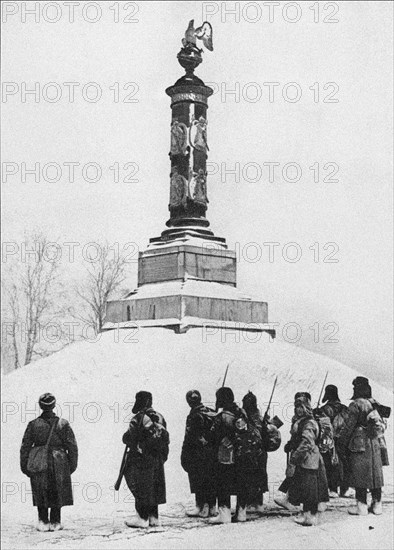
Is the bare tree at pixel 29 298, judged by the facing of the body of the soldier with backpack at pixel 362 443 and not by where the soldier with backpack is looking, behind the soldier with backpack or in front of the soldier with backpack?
in front

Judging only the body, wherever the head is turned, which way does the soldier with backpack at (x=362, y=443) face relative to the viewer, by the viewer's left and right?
facing away from the viewer and to the left of the viewer

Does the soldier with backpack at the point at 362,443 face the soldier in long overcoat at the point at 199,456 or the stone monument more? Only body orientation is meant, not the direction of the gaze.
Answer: the stone monument

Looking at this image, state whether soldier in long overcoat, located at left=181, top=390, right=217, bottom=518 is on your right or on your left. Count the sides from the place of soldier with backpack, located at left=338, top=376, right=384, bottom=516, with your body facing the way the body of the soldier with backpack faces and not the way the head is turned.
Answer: on your left

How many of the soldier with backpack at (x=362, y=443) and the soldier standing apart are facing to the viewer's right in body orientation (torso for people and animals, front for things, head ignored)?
0

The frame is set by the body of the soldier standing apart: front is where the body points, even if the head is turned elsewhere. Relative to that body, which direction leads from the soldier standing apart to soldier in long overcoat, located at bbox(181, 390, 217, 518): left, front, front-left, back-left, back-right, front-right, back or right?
right

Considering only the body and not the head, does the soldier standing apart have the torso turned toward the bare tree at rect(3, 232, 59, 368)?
yes

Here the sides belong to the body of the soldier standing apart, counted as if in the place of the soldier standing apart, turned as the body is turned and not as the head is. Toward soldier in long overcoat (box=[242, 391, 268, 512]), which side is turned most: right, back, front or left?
right

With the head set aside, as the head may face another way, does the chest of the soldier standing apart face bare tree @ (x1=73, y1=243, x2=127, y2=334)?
yes

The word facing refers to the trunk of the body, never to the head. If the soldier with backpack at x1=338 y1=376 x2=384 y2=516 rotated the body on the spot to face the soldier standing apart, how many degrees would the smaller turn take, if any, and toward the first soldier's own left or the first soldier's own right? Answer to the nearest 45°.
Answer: approximately 45° to the first soldier's own left

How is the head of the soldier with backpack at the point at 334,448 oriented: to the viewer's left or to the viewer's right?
to the viewer's left

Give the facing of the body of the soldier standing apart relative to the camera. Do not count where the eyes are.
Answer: away from the camera
